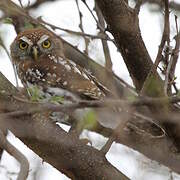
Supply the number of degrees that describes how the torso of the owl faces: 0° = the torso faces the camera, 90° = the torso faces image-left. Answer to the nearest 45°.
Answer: approximately 90°

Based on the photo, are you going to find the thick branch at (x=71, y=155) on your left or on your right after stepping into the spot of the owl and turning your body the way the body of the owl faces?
on your left

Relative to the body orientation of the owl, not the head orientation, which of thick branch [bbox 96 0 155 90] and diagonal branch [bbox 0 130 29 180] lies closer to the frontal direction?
the diagonal branch
